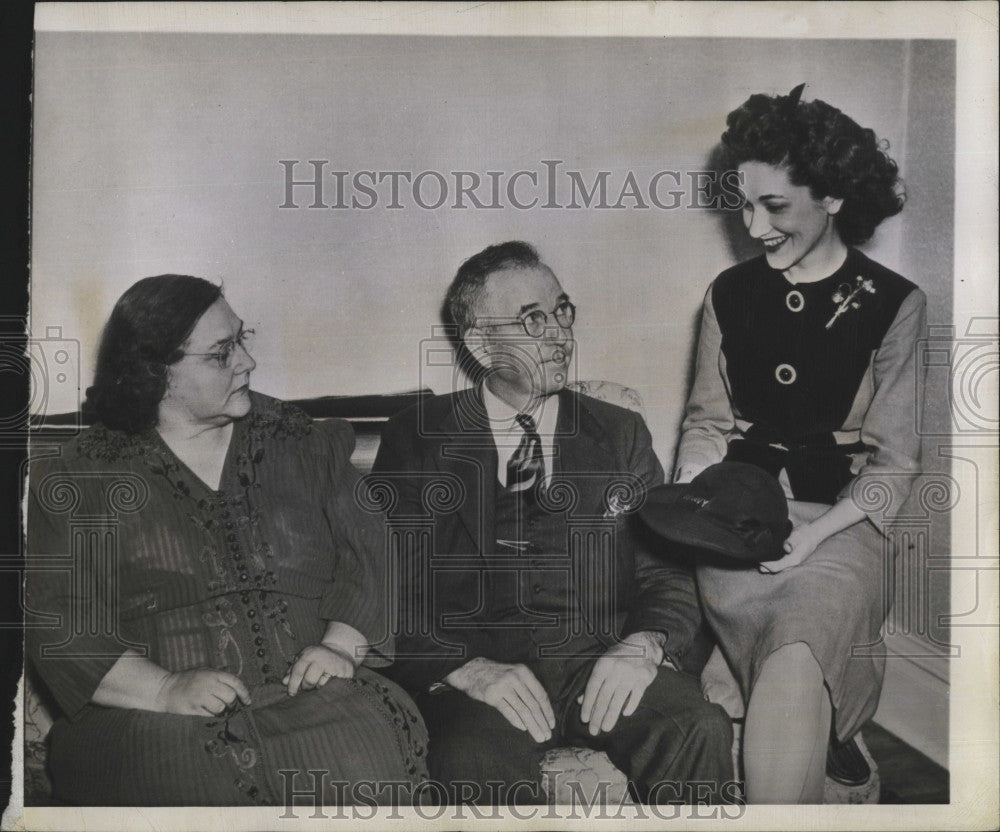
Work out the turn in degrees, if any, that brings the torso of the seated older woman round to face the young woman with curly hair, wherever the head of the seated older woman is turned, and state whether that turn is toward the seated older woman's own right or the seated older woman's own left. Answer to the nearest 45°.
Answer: approximately 45° to the seated older woman's own left

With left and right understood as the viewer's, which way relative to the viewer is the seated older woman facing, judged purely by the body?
facing the viewer and to the right of the viewer

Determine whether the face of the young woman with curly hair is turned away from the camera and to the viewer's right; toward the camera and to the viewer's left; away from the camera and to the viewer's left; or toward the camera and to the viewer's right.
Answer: toward the camera and to the viewer's left

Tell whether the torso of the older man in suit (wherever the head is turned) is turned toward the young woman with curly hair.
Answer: no

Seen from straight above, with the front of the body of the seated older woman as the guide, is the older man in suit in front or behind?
in front

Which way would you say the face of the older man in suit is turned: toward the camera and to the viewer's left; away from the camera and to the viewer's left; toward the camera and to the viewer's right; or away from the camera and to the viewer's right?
toward the camera and to the viewer's right

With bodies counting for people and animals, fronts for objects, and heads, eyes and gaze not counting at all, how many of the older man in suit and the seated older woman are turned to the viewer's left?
0

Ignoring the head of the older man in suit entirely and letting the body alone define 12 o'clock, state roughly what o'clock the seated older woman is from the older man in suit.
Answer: The seated older woman is roughly at 3 o'clock from the older man in suit.

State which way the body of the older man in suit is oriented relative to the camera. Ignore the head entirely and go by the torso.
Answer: toward the camera
